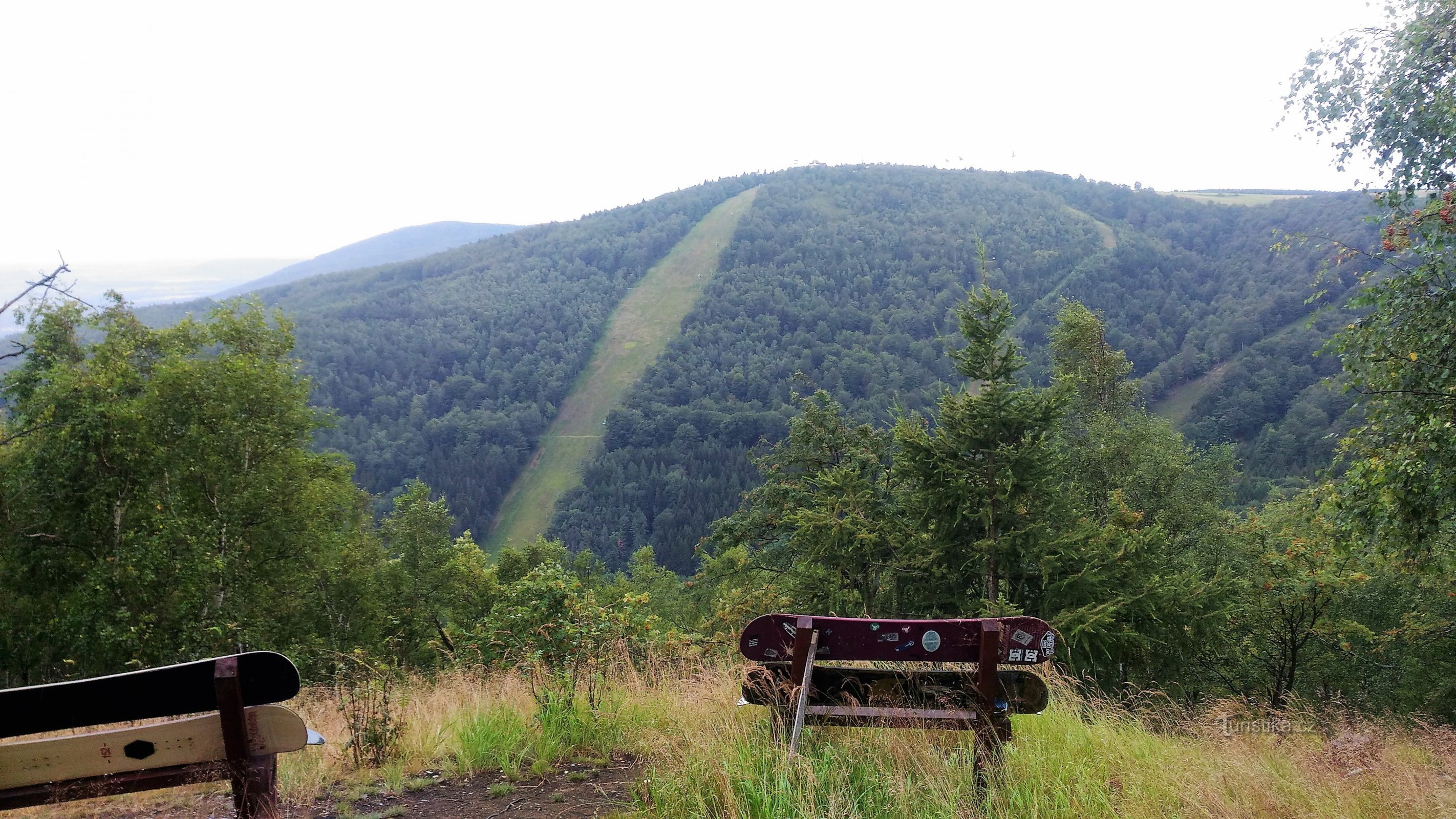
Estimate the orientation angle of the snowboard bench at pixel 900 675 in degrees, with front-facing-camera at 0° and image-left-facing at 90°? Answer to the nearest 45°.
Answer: approximately 180°
